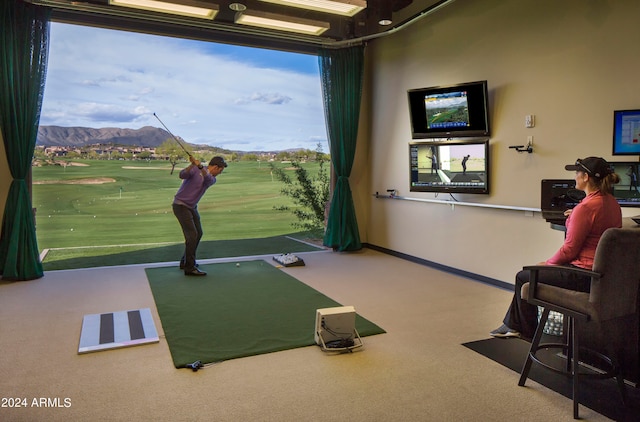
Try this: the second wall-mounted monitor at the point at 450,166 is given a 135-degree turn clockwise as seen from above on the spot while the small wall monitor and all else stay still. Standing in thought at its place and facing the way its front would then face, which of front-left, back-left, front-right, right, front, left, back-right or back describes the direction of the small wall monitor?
back-right

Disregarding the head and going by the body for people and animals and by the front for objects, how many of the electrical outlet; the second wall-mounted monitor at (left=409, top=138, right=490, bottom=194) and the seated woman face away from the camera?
0

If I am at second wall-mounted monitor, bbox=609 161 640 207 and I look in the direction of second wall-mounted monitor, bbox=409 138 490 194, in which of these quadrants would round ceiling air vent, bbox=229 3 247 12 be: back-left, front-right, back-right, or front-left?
front-left

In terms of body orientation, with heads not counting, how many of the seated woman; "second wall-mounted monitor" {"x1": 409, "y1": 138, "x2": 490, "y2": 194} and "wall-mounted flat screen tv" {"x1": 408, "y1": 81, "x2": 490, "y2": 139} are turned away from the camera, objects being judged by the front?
0

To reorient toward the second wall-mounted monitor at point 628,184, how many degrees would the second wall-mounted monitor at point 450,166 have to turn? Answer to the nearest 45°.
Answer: approximately 90° to its left

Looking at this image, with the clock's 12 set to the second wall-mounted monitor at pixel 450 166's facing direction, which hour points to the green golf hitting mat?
The green golf hitting mat is roughly at 12 o'clock from the second wall-mounted monitor.

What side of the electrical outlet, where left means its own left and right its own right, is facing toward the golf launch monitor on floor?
front

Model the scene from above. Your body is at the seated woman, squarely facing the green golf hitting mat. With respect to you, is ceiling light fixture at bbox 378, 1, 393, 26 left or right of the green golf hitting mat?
right

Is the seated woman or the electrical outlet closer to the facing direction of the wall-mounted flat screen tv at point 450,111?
the seated woman

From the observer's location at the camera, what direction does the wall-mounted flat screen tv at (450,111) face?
facing the viewer and to the left of the viewer
